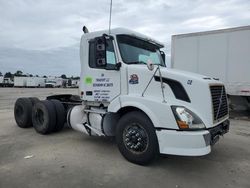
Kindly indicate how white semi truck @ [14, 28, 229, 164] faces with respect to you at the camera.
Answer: facing the viewer and to the right of the viewer
